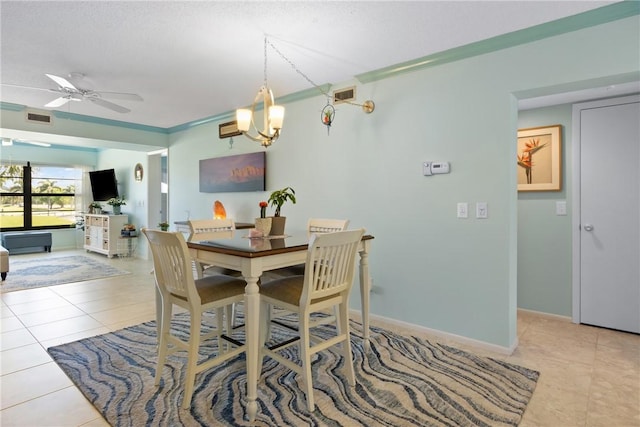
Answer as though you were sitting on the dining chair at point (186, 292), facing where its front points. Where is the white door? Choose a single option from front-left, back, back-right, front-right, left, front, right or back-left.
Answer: front-right

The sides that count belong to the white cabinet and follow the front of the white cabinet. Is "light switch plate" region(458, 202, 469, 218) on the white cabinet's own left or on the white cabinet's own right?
on the white cabinet's own left

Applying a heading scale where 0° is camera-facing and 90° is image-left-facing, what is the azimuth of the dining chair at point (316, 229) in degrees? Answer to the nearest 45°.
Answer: approximately 45°

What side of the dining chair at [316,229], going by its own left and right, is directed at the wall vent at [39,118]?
right

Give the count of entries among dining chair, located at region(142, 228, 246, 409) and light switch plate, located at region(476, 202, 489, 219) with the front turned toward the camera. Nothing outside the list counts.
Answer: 1

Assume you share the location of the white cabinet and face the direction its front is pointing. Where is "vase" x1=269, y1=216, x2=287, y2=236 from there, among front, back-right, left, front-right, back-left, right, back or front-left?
front-left

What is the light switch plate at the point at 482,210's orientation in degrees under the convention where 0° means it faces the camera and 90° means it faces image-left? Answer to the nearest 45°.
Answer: approximately 0°

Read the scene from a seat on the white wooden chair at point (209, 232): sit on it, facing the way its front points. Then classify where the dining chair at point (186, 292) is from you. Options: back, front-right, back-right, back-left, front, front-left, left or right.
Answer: front-right

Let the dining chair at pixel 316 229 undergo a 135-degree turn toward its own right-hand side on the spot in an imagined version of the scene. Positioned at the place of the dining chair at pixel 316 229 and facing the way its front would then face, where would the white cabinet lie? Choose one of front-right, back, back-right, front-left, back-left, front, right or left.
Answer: front-left

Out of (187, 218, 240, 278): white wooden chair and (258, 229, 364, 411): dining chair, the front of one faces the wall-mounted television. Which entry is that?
the dining chair

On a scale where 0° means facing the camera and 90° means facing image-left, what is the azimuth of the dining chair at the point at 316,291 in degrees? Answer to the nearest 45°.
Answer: approximately 135°
